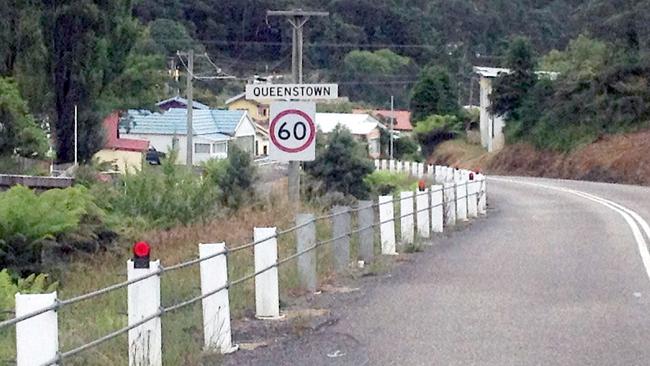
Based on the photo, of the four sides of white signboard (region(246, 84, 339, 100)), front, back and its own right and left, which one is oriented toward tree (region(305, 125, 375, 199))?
back

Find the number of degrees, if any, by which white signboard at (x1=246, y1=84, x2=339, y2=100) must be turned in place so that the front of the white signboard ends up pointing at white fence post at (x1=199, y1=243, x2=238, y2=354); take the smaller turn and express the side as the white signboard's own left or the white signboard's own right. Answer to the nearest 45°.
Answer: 0° — it already faces it

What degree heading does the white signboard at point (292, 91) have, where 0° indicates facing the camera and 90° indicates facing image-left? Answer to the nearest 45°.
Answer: approximately 0°

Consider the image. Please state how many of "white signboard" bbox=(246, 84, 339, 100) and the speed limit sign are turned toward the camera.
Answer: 2

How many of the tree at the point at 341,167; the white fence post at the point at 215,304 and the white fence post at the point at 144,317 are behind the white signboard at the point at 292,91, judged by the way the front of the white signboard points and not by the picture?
1
